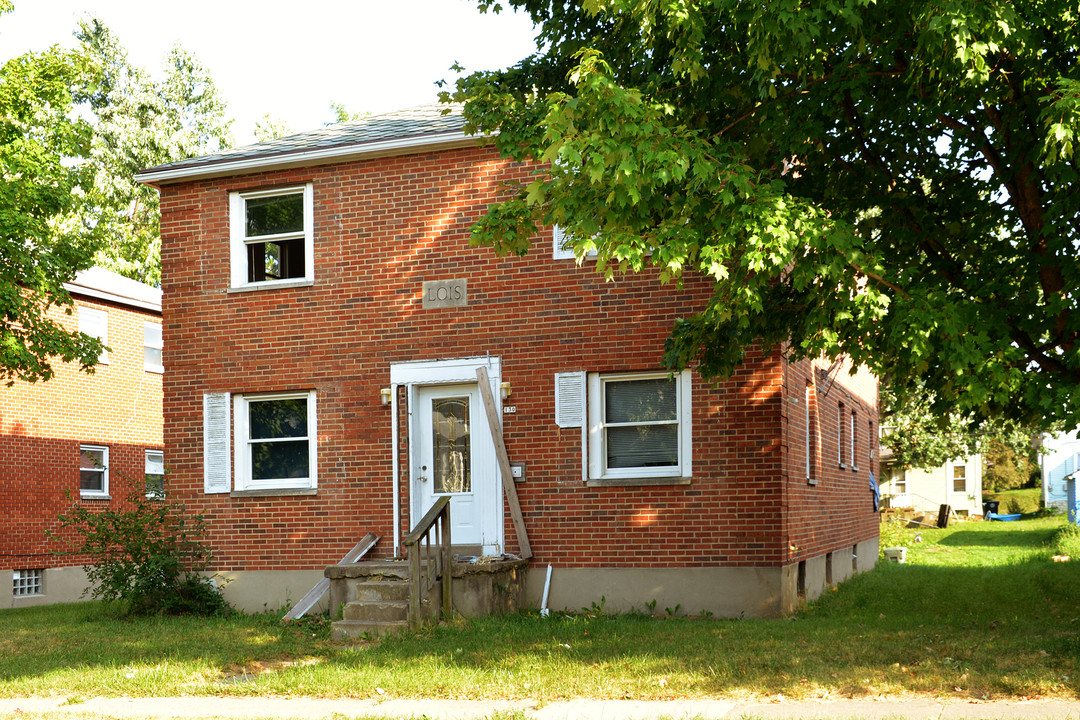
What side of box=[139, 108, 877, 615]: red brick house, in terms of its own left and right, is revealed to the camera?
front

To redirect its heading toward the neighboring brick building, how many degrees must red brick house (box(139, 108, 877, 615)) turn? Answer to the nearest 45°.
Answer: approximately 135° to its right

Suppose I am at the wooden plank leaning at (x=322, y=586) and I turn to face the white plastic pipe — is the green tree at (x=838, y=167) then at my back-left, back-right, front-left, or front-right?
front-right

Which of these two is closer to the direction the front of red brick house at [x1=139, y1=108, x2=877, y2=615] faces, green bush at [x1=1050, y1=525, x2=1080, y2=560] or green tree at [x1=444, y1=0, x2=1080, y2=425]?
the green tree

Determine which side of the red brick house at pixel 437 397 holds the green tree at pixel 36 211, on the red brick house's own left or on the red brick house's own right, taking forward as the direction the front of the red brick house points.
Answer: on the red brick house's own right

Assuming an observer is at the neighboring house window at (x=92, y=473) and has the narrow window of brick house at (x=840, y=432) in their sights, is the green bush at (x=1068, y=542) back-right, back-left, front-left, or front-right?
front-left

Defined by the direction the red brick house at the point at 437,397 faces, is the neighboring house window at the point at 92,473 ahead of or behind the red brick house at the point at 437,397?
behind

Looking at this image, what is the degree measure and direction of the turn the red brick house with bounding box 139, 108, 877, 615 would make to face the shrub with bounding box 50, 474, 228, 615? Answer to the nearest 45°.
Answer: approximately 90° to its right

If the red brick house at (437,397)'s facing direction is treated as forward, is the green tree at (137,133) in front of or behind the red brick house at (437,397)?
behind
